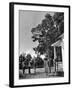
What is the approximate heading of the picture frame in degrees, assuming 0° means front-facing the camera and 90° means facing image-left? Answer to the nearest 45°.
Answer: approximately 315°
